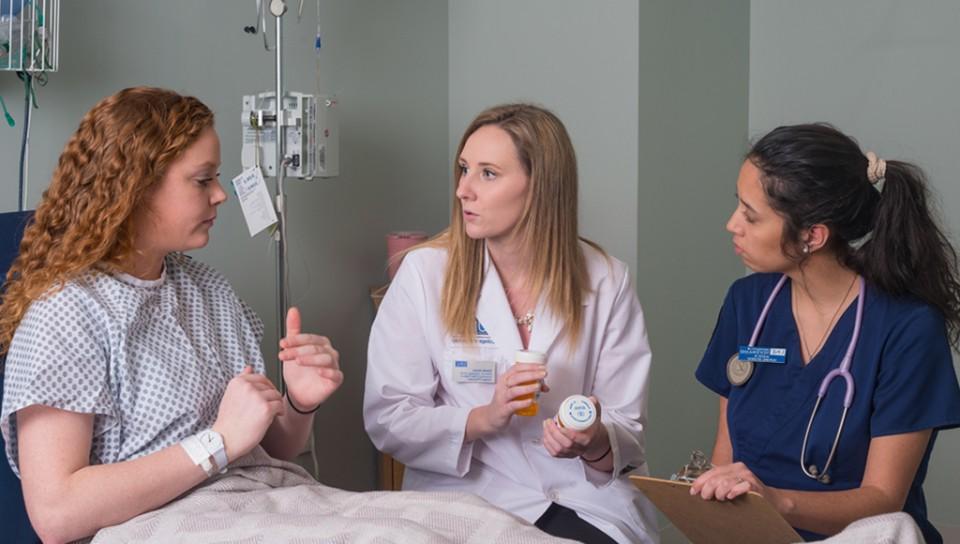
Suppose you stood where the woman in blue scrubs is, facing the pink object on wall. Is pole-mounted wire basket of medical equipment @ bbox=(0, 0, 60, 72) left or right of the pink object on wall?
left

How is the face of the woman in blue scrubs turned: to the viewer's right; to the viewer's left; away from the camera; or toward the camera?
to the viewer's left

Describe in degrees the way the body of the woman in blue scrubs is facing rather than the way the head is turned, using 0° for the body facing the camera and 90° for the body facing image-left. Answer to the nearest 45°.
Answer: approximately 45°

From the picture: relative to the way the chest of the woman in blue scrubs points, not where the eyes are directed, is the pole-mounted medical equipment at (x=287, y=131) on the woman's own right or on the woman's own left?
on the woman's own right

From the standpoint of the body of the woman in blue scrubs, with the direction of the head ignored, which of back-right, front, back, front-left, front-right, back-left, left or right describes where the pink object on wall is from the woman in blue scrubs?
right

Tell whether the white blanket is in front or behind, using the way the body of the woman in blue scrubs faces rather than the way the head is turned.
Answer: in front

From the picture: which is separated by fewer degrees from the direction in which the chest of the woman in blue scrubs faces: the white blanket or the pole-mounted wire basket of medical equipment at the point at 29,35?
the white blanket
